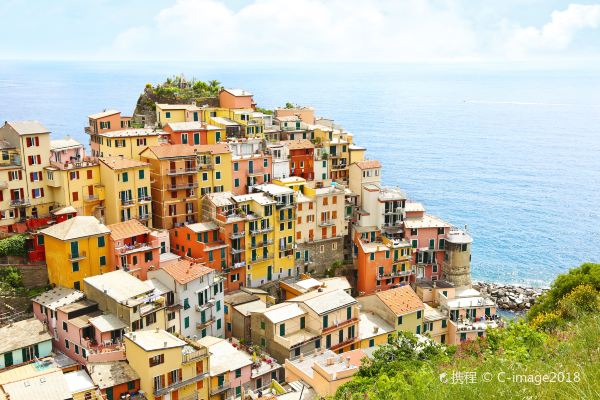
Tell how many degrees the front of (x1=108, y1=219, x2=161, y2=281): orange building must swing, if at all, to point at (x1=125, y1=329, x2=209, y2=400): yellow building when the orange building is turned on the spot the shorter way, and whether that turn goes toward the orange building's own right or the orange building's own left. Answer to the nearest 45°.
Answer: approximately 45° to the orange building's own right

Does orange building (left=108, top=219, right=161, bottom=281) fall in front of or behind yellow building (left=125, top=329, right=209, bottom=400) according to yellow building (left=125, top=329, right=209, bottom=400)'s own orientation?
behind

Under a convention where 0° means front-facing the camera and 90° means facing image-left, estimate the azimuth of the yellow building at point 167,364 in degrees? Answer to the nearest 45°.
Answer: approximately 315°

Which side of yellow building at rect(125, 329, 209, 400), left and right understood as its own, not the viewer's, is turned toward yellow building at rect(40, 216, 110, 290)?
back

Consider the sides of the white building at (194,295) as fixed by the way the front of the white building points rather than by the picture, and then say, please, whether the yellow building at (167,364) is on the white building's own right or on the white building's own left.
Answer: on the white building's own right

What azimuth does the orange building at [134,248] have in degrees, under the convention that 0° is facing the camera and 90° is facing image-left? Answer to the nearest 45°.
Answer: approximately 315°

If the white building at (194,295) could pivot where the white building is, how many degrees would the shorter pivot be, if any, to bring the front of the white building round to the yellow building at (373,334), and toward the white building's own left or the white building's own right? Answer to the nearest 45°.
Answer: approximately 45° to the white building's own left

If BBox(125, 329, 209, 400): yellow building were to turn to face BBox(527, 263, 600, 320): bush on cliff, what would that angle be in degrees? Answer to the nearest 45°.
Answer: approximately 45° to its left
